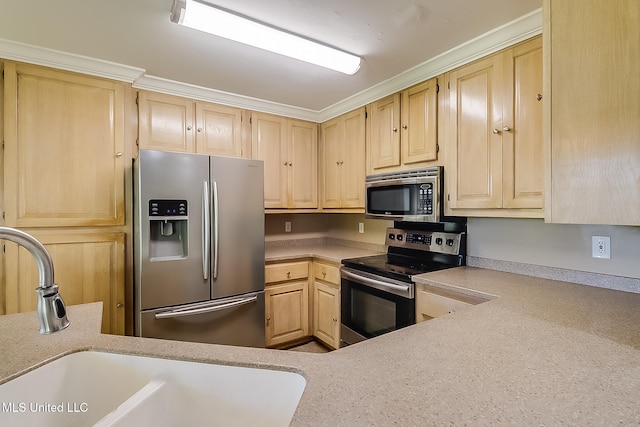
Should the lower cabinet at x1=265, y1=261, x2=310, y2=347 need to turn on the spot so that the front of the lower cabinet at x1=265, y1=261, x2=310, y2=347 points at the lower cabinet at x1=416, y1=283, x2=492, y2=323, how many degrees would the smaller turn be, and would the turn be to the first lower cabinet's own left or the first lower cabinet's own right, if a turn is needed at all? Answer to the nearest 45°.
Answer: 0° — it already faces it

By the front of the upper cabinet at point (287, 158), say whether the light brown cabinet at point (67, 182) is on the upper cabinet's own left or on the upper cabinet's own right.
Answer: on the upper cabinet's own right

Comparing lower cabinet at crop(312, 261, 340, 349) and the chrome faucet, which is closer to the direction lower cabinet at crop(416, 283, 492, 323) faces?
the chrome faucet

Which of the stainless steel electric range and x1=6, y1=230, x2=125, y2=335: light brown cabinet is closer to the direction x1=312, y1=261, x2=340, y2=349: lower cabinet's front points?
the light brown cabinet

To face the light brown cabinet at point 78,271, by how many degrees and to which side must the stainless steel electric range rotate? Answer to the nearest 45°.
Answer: approximately 45° to its right

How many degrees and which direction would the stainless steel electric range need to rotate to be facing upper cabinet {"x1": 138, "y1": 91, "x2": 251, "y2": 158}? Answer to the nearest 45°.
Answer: approximately 45° to its right

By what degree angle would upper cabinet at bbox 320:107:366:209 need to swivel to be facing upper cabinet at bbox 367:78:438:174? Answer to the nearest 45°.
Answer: approximately 90° to its left
